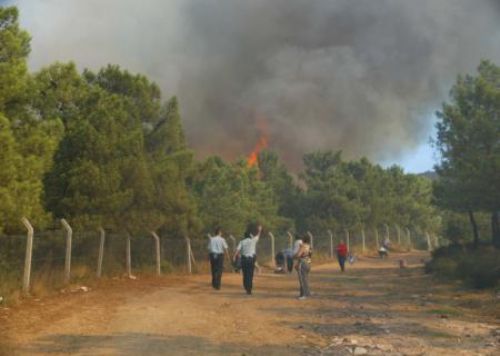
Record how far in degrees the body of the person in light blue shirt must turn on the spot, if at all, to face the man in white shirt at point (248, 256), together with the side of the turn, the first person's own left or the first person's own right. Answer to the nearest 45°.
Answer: approximately 135° to the first person's own right

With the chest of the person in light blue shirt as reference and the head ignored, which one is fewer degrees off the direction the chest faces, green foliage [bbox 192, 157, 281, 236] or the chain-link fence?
the green foliage

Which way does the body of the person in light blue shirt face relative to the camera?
away from the camera

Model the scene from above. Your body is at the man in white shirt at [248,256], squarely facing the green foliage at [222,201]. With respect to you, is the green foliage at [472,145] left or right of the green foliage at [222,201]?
right

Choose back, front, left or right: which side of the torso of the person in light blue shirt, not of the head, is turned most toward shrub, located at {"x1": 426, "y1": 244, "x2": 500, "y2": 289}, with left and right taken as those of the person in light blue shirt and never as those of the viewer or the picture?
right

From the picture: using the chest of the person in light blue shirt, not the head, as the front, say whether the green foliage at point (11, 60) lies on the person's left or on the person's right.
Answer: on the person's left

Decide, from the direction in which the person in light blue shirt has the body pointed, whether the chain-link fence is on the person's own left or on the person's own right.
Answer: on the person's own left

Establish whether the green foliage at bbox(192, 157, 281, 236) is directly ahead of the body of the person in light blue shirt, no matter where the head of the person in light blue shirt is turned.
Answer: yes

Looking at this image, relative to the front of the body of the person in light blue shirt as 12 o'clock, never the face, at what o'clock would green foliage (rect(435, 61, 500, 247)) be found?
The green foliage is roughly at 2 o'clock from the person in light blue shirt.

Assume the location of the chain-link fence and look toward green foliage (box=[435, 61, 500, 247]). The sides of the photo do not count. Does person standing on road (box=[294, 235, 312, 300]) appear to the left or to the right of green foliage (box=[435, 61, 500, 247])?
right
